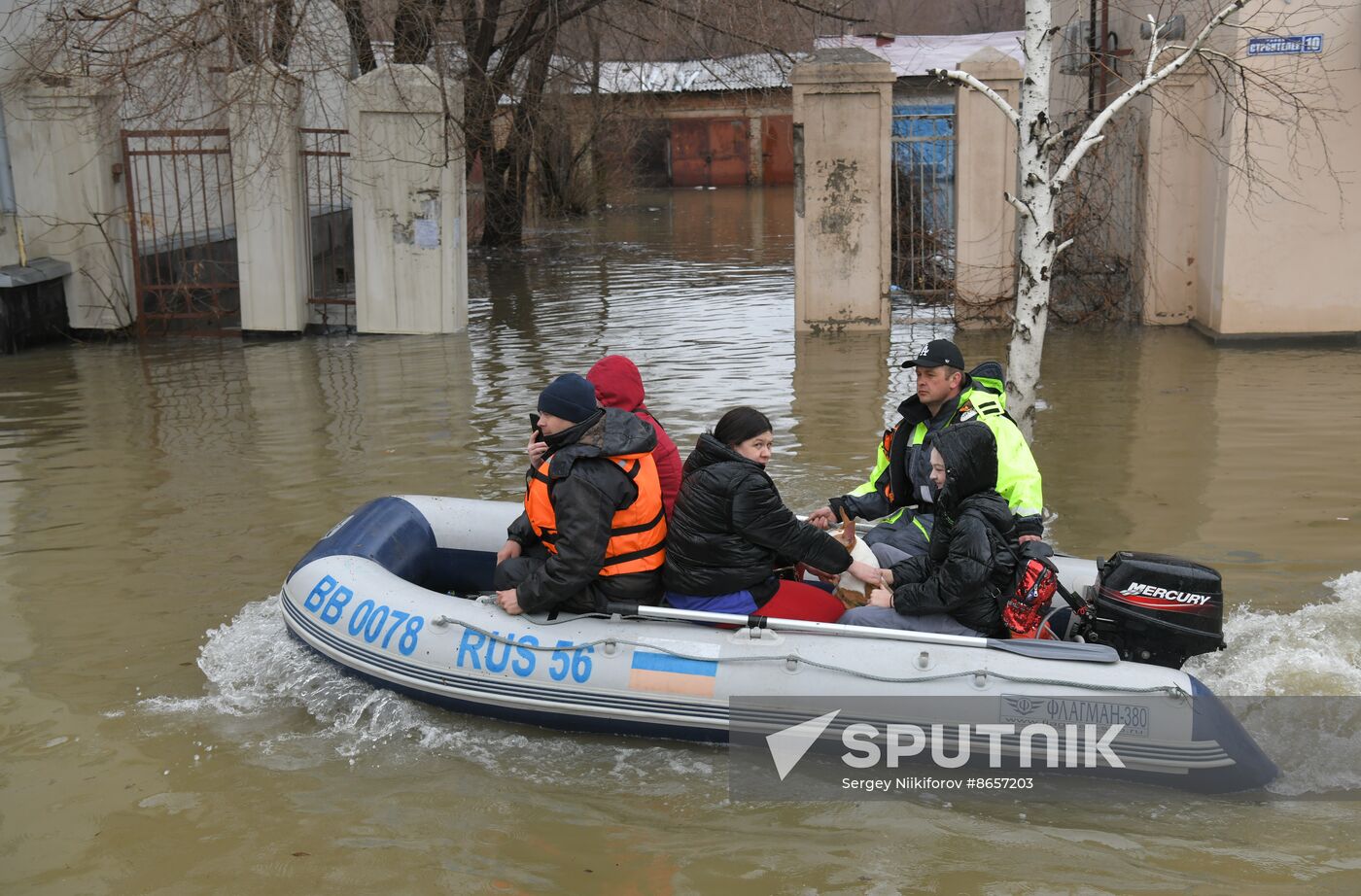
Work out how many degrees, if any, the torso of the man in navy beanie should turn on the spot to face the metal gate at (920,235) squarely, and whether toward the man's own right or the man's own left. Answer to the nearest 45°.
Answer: approximately 90° to the man's own right

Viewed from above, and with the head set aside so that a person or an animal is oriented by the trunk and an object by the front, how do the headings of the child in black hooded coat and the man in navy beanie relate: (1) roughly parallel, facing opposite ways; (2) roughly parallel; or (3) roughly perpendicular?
roughly parallel

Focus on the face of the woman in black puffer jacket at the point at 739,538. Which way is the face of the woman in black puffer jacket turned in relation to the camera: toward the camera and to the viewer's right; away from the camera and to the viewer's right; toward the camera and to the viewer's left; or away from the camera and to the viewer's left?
toward the camera and to the viewer's right

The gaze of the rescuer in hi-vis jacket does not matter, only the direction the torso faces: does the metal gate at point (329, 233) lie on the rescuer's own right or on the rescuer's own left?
on the rescuer's own right

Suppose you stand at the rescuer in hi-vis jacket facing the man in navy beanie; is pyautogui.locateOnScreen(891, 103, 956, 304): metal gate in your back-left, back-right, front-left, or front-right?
back-right

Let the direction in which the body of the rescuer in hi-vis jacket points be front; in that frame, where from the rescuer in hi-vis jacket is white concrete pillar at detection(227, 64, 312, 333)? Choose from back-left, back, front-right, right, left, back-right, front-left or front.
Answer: right

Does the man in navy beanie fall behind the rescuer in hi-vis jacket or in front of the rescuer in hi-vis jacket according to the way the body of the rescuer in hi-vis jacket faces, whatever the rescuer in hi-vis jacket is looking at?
in front

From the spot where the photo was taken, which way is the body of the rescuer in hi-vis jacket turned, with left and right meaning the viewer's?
facing the viewer and to the left of the viewer

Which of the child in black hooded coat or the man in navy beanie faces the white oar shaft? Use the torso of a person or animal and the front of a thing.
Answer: the child in black hooded coat

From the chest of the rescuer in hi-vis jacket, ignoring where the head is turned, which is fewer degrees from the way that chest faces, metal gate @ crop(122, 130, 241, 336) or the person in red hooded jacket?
the person in red hooded jacket

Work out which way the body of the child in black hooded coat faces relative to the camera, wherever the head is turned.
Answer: to the viewer's left

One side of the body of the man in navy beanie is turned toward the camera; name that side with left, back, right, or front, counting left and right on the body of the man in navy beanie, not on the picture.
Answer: left

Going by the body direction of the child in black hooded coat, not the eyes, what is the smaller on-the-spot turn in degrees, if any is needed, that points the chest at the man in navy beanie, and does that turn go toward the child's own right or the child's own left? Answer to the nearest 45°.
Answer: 0° — they already face them

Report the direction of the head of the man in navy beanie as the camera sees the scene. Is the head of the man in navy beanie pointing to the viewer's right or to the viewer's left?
to the viewer's left

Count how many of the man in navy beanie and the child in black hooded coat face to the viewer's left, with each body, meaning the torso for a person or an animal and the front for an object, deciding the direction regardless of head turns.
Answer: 2

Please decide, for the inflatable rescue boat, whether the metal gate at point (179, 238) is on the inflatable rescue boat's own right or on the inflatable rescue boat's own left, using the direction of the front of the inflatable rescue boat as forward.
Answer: on the inflatable rescue boat's own right

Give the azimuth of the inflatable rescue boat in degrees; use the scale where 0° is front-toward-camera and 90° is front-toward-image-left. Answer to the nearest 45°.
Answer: approximately 90°

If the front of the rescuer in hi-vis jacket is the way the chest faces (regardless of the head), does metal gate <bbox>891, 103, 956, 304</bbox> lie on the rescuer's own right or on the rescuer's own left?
on the rescuer's own right
